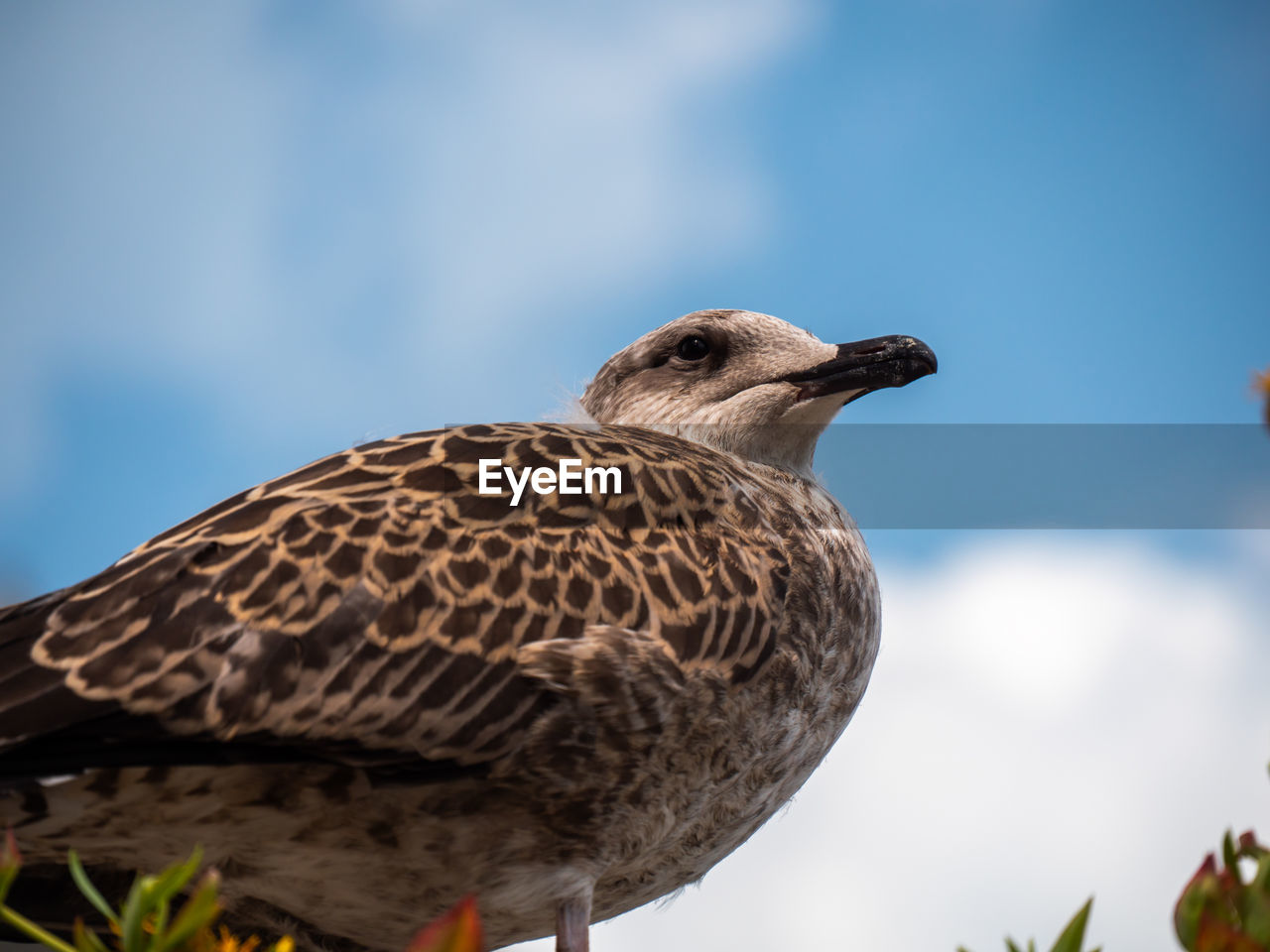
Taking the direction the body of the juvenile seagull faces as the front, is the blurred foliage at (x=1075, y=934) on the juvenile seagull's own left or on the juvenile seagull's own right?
on the juvenile seagull's own right

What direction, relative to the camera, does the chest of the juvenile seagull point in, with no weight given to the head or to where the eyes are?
to the viewer's right

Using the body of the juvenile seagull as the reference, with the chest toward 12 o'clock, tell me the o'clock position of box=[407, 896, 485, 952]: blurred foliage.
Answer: The blurred foliage is roughly at 3 o'clock from the juvenile seagull.

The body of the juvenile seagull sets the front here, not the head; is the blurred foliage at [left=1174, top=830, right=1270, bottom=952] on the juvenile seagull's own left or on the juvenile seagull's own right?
on the juvenile seagull's own right
